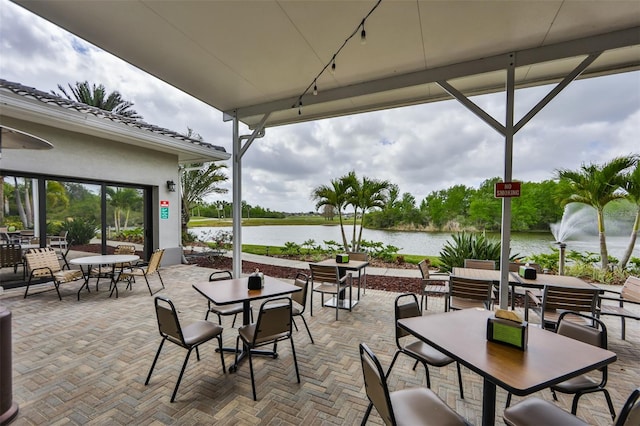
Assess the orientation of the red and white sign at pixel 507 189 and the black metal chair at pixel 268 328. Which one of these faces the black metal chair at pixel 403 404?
the red and white sign

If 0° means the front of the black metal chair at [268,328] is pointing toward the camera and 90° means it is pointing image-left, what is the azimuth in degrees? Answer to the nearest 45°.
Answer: approximately 135°

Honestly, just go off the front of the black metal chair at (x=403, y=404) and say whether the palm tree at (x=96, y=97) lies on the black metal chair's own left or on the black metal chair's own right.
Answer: on the black metal chair's own left

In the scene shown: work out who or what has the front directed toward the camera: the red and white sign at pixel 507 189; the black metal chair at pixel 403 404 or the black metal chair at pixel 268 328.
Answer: the red and white sign

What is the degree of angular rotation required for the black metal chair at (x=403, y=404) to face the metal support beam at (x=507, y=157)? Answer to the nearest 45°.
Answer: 0° — it already faces it

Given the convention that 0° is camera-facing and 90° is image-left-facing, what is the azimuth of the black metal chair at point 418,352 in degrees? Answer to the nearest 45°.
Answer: approximately 315°

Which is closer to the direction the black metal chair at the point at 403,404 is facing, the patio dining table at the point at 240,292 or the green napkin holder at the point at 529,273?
the green napkin holder

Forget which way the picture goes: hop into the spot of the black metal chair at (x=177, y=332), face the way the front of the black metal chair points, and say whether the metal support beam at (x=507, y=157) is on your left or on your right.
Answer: on your right

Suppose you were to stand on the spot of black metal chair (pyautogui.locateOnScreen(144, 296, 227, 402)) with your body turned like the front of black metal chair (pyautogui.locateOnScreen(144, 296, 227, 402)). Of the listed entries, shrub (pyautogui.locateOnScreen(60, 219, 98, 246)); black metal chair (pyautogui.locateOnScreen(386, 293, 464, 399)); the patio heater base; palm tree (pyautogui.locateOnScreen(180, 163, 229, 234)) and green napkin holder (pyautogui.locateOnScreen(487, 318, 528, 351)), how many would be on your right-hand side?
2

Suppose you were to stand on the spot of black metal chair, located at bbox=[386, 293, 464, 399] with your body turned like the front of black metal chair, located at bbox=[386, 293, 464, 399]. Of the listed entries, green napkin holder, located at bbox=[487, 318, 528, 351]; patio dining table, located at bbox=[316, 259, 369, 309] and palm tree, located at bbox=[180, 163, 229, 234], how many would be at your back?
2

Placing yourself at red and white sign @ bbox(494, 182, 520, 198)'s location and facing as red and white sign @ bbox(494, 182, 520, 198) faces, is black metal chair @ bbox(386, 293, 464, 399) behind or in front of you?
in front

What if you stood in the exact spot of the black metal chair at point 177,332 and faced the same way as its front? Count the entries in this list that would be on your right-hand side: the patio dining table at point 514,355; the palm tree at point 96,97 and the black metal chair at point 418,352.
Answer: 2

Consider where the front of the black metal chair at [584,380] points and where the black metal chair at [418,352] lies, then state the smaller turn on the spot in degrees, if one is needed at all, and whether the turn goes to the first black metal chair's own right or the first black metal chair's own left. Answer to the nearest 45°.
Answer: approximately 45° to the first black metal chair's own right

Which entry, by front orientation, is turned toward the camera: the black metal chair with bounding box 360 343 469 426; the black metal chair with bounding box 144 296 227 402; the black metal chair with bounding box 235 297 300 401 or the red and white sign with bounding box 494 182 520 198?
the red and white sign

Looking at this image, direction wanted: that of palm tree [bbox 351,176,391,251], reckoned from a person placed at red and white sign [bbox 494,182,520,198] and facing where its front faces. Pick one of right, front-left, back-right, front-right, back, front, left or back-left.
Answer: back-right
